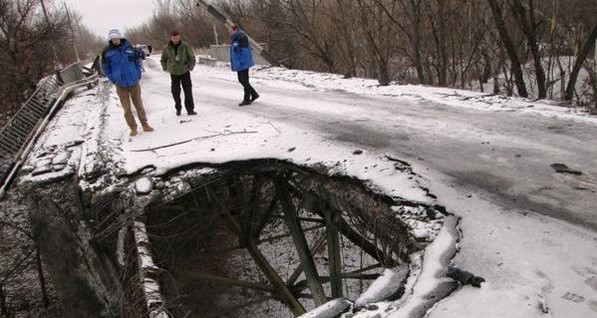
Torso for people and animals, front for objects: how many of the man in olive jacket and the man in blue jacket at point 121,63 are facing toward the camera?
2

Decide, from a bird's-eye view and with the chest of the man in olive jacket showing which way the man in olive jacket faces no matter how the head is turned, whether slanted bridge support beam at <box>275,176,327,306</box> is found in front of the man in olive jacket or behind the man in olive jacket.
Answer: in front

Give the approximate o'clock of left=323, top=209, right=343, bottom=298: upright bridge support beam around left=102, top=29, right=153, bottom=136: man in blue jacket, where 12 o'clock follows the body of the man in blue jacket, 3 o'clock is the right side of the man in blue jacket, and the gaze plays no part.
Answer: The upright bridge support beam is roughly at 11 o'clock from the man in blue jacket.

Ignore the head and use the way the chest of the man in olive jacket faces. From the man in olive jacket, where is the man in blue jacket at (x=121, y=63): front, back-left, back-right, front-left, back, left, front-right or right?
front-right

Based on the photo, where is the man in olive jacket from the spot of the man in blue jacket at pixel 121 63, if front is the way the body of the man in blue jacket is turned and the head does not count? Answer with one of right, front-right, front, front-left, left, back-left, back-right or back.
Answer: back-left

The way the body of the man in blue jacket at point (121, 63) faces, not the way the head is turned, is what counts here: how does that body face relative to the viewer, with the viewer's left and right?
facing the viewer

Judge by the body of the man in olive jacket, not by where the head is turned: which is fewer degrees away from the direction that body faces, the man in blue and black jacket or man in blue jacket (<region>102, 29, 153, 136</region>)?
the man in blue jacket

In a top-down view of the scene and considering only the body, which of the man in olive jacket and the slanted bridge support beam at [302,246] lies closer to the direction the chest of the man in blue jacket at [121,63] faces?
the slanted bridge support beam

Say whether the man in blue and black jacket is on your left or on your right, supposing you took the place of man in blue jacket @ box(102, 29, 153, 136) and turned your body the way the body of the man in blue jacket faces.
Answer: on your left

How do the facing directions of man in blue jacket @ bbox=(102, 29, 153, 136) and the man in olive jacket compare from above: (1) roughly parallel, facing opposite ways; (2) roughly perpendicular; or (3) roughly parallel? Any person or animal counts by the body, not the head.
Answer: roughly parallel
